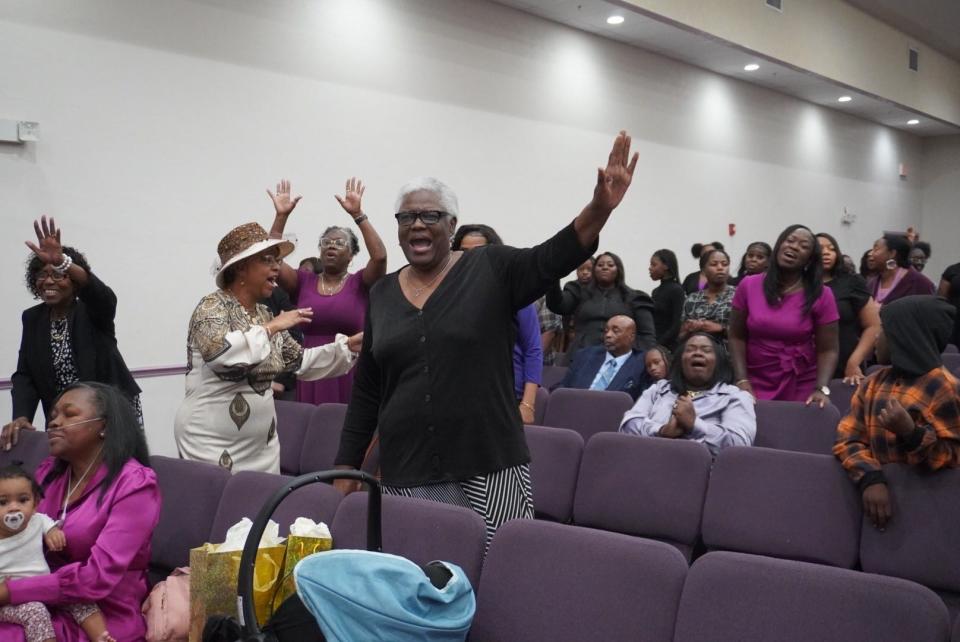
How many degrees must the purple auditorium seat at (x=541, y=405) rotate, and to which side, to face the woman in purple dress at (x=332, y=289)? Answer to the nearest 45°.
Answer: approximately 45° to its right

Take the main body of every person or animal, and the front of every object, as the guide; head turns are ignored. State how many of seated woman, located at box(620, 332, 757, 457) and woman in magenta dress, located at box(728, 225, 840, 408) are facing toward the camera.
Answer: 2

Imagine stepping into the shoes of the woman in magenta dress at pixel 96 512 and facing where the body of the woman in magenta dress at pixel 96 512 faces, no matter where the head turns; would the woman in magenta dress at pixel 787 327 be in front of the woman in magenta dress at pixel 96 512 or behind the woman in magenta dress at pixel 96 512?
behind

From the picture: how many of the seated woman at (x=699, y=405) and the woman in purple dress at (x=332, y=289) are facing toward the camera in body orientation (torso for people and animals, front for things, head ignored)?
2

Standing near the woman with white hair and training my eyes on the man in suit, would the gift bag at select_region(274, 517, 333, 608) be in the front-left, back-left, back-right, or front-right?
back-left

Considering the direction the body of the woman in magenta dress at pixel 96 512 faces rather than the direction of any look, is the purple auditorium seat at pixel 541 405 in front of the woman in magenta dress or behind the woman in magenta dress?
behind

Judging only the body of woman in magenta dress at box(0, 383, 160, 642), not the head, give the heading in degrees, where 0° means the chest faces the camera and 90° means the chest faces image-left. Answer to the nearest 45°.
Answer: approximately 45°
